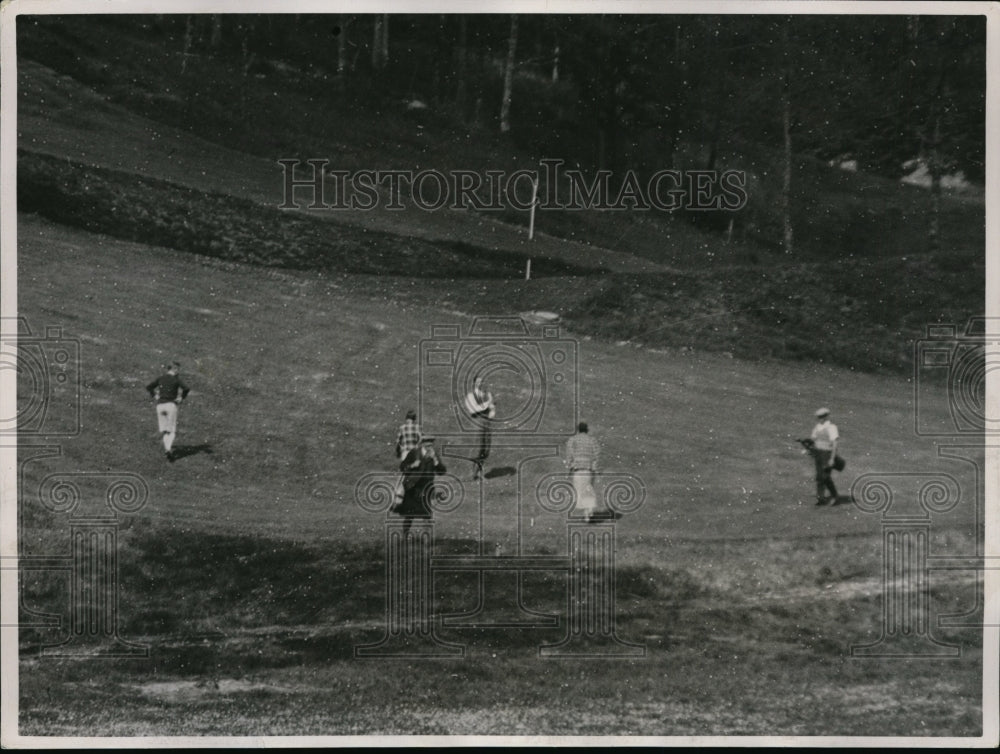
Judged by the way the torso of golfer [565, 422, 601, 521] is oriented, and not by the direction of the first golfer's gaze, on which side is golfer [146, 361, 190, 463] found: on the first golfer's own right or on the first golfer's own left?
on the first golfer's own left

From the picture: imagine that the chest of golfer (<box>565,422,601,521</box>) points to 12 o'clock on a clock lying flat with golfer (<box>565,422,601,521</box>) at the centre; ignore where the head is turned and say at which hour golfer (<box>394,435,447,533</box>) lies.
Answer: golfer (<box>394,435,447,533</box>) is roughly at 9 o'clock from golfer (<box>565,422,601,521</box>).

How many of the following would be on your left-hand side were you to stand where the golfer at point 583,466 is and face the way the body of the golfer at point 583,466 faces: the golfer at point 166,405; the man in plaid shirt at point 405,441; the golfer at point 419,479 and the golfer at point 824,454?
3

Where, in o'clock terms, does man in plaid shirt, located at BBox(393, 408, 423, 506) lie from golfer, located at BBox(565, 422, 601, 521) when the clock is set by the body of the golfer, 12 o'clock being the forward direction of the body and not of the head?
The man in plaid shirt is roughly at 9 o'clock from the golfer.

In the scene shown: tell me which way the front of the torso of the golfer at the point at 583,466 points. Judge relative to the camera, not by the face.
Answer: away from the camera

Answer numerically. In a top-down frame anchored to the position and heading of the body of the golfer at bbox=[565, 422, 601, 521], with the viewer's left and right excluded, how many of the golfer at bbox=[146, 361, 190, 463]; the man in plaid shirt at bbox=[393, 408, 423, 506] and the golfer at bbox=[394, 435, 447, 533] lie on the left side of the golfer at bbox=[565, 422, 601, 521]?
3

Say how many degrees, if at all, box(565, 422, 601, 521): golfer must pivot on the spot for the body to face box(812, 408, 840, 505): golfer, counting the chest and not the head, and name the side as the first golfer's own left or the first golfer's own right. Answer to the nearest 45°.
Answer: approximately 90° to the first golfer's own right
